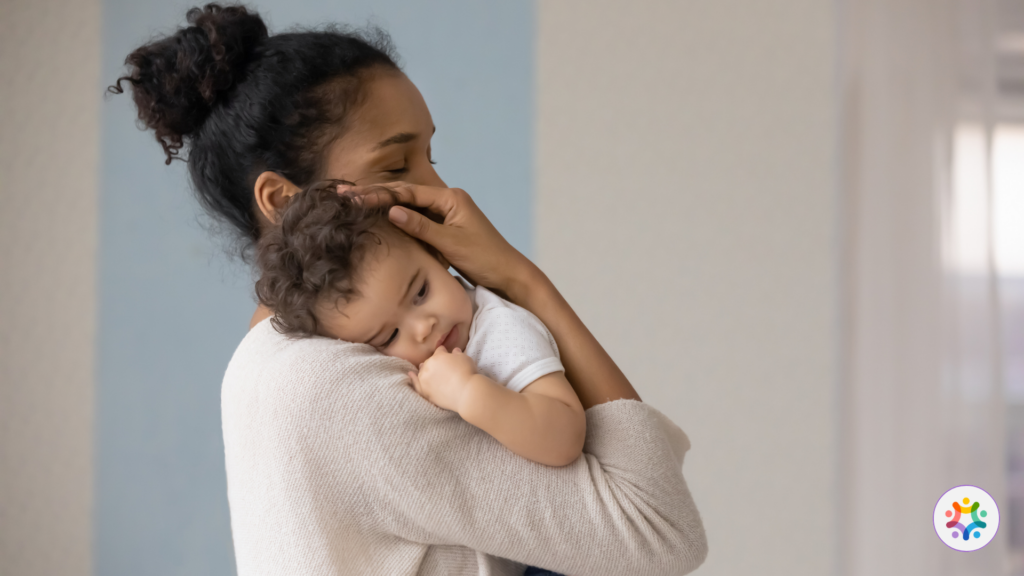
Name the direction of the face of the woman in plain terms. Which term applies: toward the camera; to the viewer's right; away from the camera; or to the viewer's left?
to the viewer's right

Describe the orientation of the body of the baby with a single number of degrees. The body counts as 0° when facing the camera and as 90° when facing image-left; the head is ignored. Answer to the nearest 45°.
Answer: approximately 45°

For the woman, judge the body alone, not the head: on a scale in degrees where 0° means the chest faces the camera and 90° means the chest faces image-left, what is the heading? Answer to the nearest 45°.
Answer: approximately 270°
